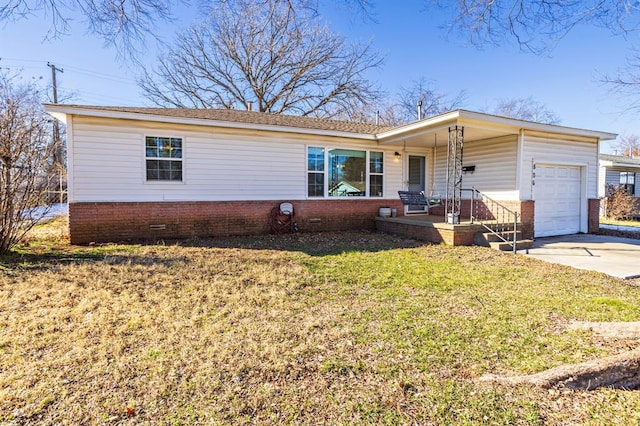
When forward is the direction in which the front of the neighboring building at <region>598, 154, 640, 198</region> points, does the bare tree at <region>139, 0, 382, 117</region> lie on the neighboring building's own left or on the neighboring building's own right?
on the neighboring building's own right

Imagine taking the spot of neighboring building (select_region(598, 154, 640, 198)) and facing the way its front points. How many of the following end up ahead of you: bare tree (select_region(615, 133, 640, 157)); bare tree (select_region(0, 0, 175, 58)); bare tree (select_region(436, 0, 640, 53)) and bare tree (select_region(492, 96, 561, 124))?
2

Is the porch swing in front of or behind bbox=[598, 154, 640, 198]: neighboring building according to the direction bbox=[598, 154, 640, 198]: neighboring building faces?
in front

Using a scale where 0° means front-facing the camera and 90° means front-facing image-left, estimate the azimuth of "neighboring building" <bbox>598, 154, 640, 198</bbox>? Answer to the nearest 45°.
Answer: approximately 0°

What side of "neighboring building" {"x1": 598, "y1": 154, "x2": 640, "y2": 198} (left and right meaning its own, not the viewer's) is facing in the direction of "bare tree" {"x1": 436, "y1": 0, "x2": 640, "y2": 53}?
front

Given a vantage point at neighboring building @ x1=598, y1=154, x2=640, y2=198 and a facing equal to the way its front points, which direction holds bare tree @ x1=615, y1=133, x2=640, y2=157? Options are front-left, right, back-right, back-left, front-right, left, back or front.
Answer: back

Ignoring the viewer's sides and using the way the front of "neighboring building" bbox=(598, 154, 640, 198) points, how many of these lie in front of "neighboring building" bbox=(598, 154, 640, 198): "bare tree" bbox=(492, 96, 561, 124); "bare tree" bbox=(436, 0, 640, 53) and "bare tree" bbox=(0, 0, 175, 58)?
2

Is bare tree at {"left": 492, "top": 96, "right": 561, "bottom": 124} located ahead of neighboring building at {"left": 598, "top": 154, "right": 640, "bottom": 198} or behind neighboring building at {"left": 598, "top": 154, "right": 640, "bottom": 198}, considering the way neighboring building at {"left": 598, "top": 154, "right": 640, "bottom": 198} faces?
behind
